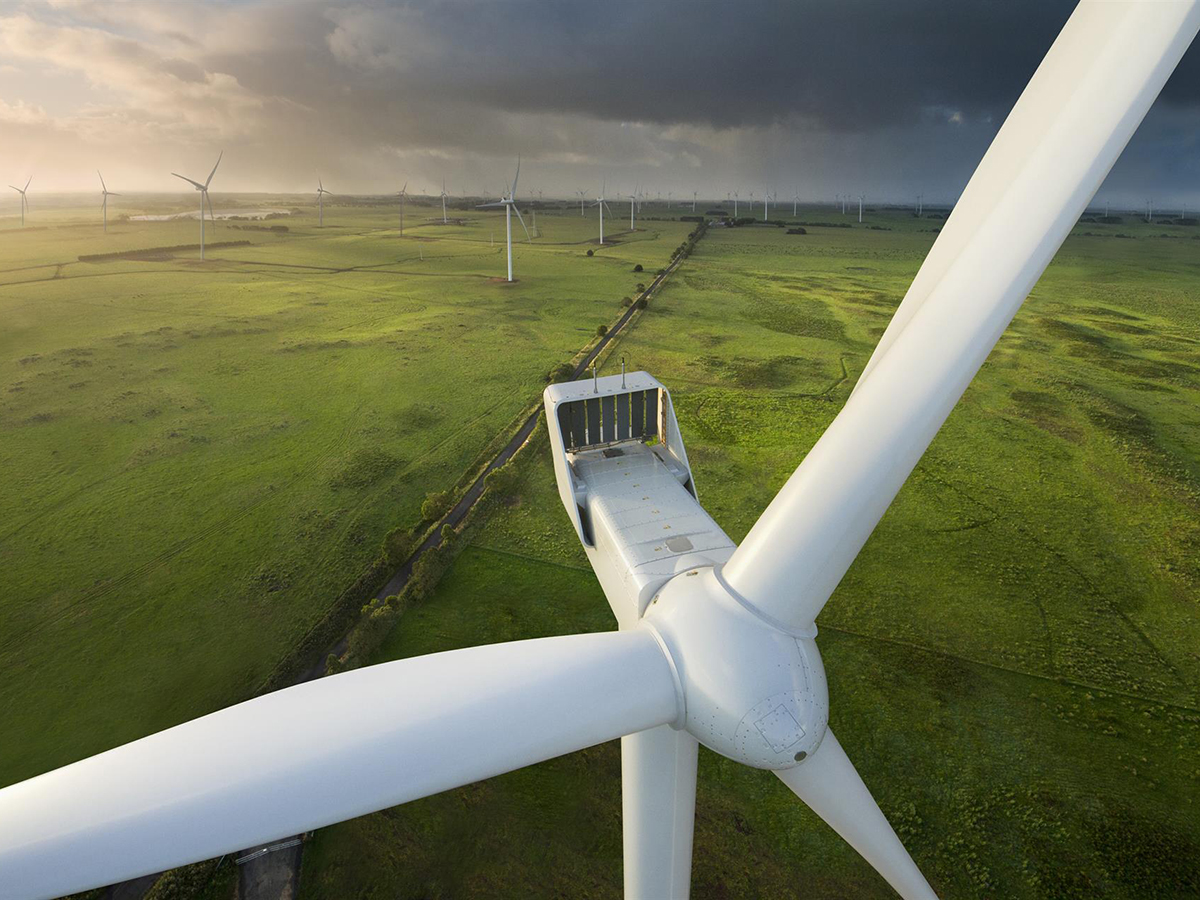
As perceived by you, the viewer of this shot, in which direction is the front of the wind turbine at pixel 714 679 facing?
facing the viewer and to the right of the viewer
